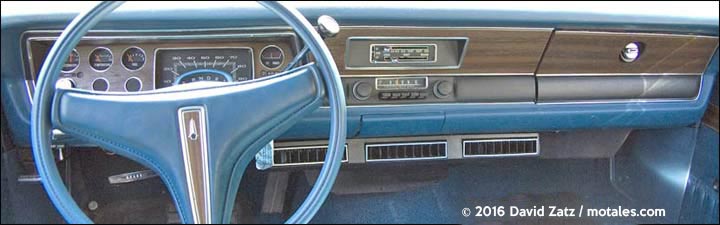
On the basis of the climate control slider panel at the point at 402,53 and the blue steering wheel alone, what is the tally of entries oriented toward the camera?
2

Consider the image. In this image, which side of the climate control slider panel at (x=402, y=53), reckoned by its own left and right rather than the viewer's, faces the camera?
front

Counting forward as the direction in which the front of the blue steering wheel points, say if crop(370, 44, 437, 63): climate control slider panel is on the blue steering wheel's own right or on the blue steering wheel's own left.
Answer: on the blue steering wheel's own left

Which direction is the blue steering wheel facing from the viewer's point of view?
toward the camera

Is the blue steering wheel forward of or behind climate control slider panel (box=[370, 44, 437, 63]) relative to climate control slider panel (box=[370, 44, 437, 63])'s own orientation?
forward
